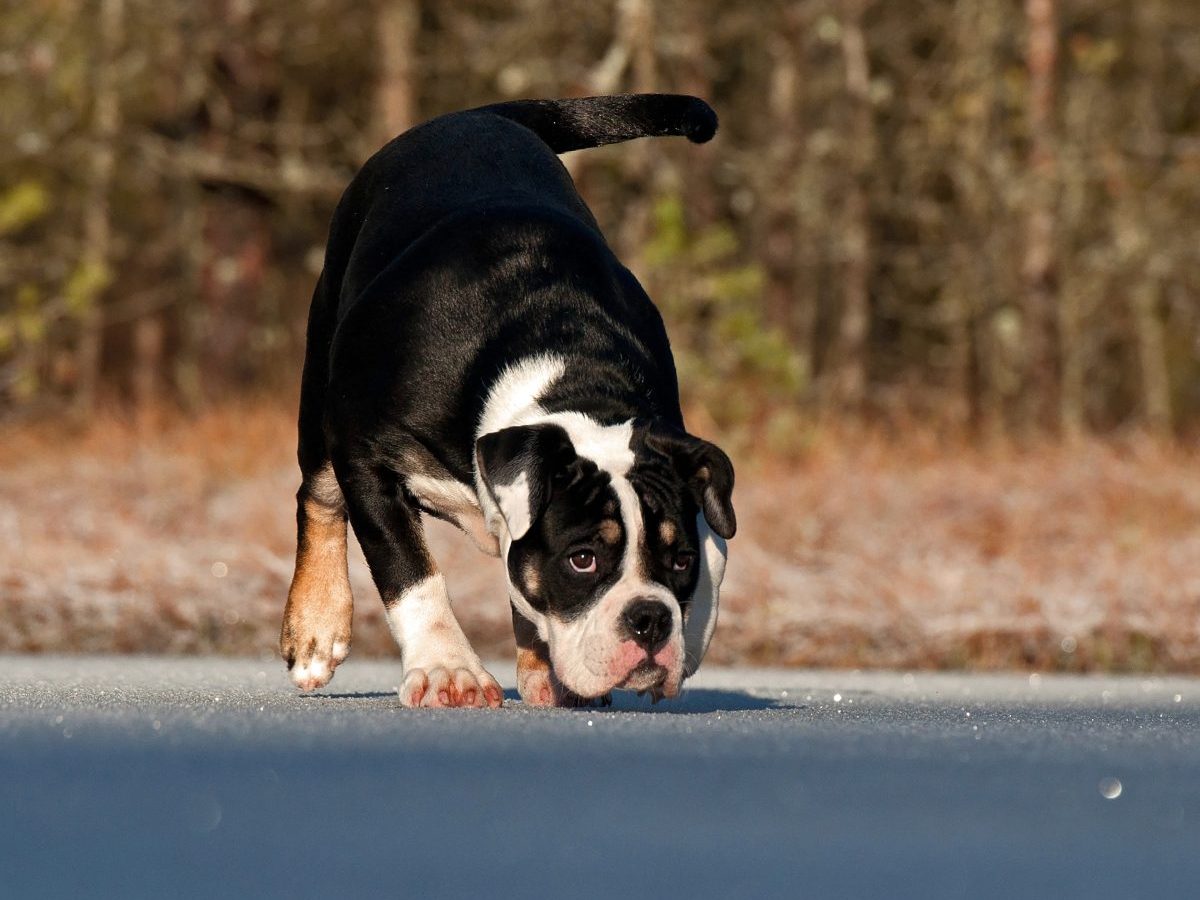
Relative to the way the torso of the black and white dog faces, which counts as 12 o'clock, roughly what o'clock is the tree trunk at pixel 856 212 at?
The tree trunk is roughly at 8 o'clock from the black and white dog.

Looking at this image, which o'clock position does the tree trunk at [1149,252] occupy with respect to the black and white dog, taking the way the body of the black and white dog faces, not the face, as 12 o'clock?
The tree trunk is roughly at 8 o'clock from the black and white dog.

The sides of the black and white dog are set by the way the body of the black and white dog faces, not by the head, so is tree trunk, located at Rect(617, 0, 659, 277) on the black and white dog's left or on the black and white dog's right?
on the black and white dog's left

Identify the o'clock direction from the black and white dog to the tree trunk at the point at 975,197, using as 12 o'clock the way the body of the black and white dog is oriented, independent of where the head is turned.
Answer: The tree trunk is roughly at 8 o'clock from the black and white dog.

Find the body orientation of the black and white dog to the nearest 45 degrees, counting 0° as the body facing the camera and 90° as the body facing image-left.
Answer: approximately 315°

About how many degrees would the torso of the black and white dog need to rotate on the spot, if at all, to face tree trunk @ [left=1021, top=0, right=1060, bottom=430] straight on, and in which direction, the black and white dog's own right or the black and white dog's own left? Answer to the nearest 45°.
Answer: approximately 135° to the black and white dog's own left
